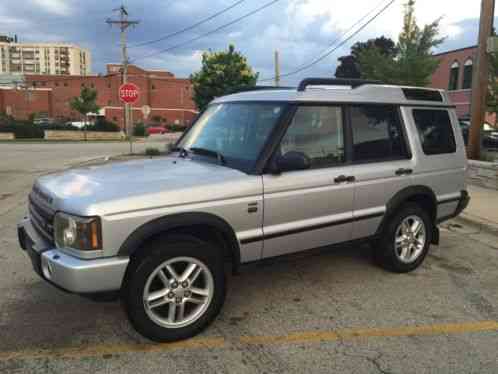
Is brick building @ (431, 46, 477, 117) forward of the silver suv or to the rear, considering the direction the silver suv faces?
to the rear

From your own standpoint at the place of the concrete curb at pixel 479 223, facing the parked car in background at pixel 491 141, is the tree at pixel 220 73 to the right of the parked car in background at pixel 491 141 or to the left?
left

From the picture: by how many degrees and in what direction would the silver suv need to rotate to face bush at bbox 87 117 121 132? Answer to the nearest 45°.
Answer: approximately 135° to its right

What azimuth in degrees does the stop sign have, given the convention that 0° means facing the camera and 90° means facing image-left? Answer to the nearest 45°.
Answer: approximately 0°

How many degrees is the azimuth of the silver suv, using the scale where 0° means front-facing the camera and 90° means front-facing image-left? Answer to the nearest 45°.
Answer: approximately 45°

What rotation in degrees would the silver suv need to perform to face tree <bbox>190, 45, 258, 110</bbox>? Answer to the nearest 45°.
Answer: approximately 135° to its right

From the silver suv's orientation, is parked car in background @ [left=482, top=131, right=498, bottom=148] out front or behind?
behind

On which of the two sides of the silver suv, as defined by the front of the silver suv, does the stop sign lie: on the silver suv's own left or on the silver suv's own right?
on the silver suv's own right

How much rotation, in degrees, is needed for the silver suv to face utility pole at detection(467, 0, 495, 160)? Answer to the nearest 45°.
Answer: approximately 180°

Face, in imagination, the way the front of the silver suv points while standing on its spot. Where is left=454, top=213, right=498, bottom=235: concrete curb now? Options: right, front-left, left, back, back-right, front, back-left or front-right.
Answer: back

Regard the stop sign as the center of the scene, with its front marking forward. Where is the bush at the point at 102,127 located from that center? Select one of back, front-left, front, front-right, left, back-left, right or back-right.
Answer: back
